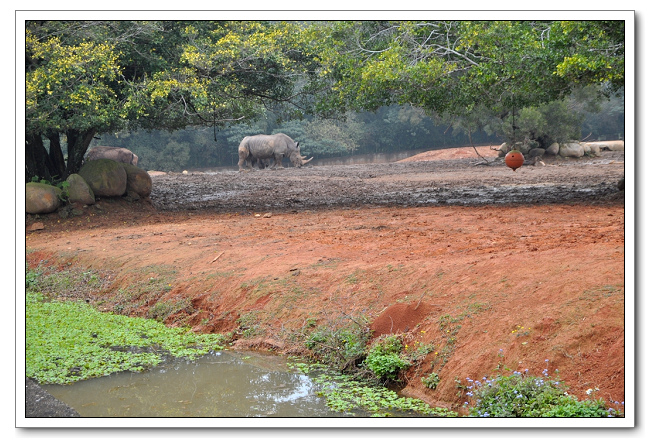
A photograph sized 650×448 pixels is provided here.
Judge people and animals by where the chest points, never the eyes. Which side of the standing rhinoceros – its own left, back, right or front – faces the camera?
right

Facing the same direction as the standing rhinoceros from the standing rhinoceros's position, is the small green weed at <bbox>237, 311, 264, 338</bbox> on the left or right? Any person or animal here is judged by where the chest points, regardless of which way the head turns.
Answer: on its right

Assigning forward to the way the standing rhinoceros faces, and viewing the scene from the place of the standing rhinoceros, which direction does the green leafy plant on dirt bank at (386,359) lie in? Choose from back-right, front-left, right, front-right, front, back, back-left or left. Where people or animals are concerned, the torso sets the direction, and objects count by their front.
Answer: right

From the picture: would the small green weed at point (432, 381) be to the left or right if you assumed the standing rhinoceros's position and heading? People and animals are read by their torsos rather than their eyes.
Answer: on its right
